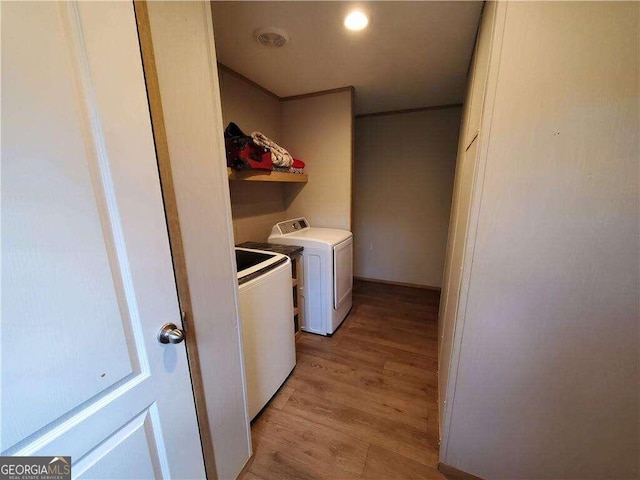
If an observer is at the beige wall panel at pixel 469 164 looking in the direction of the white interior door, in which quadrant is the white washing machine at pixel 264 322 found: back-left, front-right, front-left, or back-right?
front-right

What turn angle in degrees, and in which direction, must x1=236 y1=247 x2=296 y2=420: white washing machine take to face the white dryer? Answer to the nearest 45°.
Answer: approximately 90° to its left

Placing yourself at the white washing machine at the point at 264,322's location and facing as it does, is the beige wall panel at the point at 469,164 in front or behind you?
in front

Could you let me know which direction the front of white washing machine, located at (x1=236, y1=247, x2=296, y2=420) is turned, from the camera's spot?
facing the viewer and to the right of the viewer

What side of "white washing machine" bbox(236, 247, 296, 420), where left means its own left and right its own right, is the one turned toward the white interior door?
right
